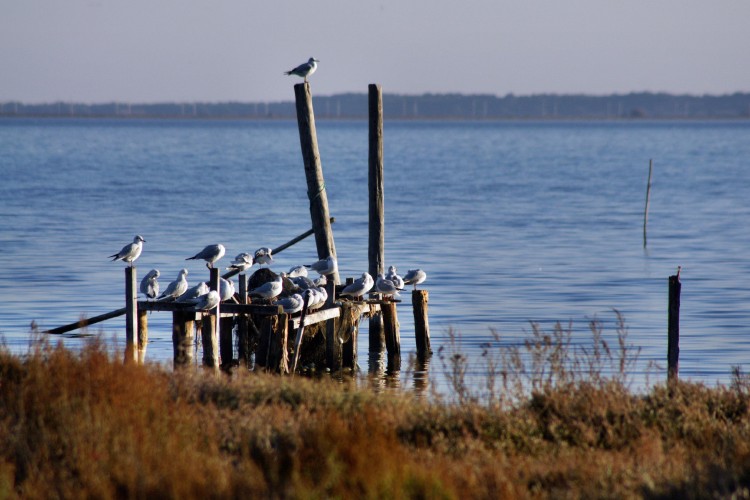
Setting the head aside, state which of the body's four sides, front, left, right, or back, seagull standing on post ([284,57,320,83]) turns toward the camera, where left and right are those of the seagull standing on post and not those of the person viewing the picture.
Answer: right
